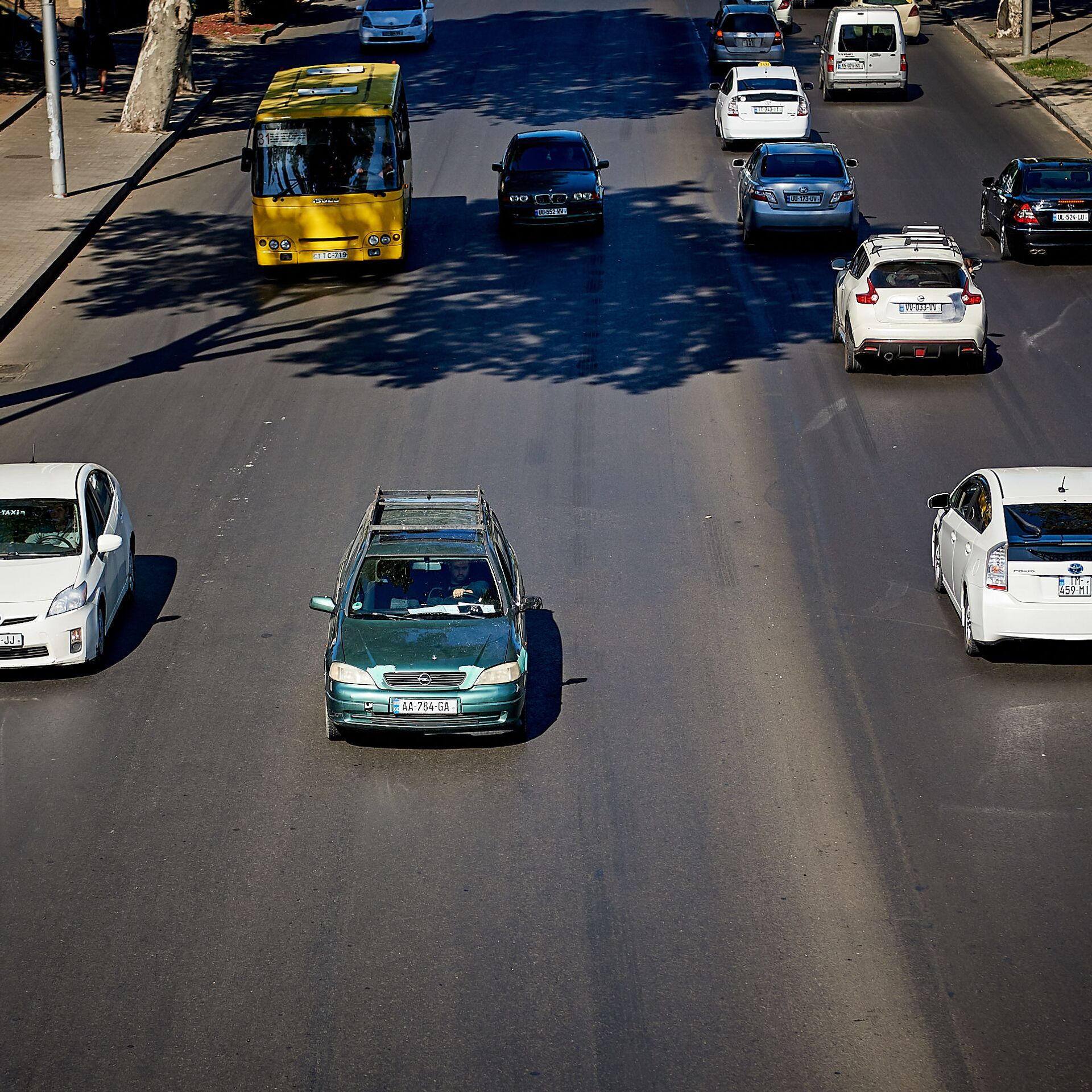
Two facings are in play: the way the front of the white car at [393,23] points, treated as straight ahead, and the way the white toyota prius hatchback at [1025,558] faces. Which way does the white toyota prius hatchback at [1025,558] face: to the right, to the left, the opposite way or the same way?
the opposite way

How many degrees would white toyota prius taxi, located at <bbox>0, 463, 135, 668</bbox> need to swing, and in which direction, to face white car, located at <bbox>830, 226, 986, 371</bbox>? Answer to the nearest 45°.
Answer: approximately 135° to its left

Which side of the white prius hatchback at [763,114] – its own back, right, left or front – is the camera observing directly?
back

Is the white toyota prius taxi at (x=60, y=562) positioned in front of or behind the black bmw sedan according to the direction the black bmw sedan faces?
in front

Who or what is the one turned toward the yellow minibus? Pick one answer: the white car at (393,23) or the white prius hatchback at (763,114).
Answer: the white car

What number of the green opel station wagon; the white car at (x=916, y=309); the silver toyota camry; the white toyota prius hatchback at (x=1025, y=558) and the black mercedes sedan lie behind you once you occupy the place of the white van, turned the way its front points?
5

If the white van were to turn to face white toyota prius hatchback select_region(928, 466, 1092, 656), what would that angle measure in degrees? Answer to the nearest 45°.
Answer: approximately 180°

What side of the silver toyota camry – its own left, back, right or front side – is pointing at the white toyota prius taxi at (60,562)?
back

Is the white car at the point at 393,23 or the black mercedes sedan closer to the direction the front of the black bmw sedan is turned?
the black mercedes sedan

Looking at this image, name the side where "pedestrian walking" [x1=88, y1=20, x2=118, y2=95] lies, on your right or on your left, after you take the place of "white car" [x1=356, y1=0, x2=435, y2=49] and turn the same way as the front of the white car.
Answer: on your right

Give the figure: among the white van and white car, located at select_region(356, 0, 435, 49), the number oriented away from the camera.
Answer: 1

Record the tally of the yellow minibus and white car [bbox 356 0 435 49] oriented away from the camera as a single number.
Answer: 0

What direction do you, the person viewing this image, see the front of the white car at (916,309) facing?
facing away from the viewer

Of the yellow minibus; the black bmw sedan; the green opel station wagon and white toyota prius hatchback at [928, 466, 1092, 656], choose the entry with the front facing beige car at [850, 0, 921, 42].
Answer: the white toyota prius hatchback

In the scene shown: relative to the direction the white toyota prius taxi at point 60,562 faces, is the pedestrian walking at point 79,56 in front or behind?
behind
